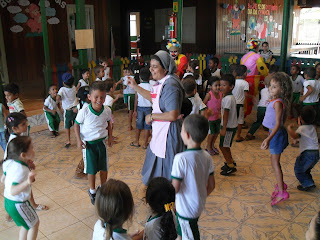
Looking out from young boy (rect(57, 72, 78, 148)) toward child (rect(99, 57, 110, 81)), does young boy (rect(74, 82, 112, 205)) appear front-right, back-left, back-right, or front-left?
back-right

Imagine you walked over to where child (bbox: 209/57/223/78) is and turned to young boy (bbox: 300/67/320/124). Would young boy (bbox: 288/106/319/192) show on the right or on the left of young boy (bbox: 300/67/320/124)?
right

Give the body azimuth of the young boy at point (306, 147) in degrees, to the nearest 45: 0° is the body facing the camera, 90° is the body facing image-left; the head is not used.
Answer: approximately 135°

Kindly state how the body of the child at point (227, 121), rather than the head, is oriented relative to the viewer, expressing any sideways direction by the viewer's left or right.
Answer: facing to the left of the viewer

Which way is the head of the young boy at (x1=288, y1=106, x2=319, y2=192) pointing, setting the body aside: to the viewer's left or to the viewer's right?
to the viewer's left

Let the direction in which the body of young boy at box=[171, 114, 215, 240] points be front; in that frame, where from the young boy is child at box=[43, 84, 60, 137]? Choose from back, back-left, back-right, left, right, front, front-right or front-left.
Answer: front

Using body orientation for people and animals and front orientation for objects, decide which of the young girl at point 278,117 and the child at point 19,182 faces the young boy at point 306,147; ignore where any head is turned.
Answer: the child

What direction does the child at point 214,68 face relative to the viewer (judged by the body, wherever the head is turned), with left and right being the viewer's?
facing the viewer and to the left of the viewer

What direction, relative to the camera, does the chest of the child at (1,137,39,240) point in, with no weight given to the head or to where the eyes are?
to the viewer's right

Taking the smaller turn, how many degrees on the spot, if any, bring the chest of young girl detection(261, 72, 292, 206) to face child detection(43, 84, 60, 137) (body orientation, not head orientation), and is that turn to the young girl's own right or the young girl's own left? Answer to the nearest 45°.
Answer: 0° — they already face them

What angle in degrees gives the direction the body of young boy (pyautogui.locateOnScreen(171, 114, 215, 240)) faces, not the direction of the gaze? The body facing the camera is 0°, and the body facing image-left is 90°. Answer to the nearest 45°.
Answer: approximately 135°

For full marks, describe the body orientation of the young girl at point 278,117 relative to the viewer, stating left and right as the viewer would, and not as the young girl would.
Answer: facing to the left of the viewer

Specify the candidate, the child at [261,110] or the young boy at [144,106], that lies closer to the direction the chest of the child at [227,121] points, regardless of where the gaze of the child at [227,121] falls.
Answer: the young boy

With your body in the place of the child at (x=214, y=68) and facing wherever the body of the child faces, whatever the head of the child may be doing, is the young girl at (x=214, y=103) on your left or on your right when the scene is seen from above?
on your left

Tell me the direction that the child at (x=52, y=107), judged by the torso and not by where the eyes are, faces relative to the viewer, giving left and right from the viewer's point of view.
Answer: facing the viewer and to the right of the viewer

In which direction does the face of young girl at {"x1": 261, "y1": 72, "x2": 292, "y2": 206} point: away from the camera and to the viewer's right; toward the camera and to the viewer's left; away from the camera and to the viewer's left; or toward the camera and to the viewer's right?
toward the camera and to the viewer's left
